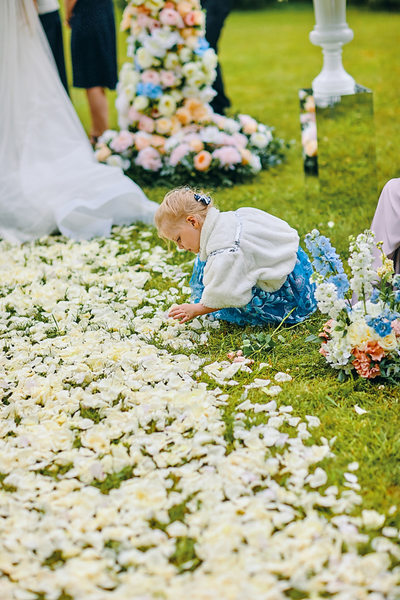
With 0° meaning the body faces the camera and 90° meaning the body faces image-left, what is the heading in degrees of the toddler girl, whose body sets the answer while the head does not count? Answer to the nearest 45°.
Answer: approximately 90°

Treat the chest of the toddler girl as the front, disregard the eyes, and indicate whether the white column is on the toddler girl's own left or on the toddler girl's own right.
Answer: on the toddler girl's own right

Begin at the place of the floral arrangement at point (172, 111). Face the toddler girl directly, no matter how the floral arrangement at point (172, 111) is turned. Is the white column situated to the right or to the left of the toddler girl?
left

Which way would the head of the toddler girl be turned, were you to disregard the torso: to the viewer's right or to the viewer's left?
to the viewer's left

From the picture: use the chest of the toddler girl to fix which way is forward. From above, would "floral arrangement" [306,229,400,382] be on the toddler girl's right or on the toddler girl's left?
on the toddler girl's left
